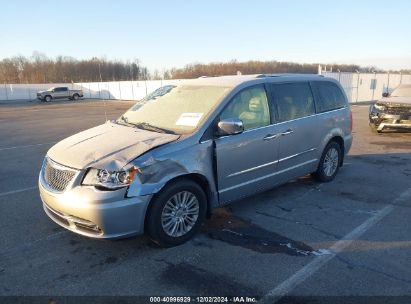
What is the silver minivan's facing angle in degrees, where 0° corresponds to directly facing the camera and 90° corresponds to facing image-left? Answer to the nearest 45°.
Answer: approximately 45°

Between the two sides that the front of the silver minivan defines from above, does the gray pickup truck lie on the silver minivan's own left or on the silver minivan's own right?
on the silver minivan's own right

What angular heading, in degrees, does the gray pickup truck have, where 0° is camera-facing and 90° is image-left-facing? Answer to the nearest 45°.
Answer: approximately 45°

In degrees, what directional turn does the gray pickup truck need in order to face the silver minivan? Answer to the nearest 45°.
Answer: approximately 45° to its left
